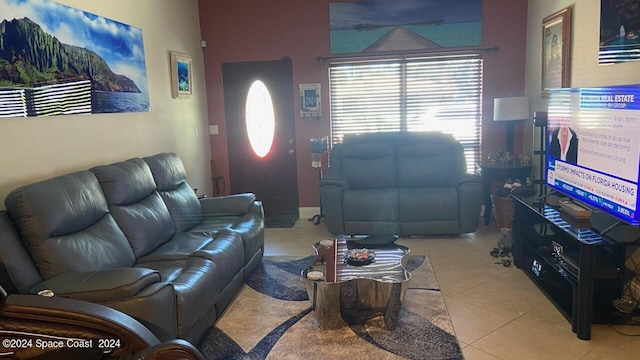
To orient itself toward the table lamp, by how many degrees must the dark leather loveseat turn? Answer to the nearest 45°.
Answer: approximately 90° to its left

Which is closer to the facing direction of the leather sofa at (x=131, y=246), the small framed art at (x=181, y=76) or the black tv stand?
the black tv stand

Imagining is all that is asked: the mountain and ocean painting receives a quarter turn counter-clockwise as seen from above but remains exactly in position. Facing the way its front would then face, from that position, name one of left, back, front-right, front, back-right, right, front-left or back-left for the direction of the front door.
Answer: front

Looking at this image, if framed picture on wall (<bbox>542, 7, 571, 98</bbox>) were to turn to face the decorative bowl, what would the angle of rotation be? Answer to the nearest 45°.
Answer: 0° — it already faces it

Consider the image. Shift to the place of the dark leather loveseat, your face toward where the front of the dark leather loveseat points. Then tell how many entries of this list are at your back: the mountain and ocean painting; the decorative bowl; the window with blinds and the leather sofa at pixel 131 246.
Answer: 1

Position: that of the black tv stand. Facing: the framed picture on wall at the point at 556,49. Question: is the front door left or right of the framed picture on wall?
left

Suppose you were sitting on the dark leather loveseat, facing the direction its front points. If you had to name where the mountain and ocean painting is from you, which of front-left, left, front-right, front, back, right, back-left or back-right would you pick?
front-right

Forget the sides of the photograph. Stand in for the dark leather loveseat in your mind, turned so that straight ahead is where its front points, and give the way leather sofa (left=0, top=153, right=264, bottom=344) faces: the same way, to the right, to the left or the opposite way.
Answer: to the left

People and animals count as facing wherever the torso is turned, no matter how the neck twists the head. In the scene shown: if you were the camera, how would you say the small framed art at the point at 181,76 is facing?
facing the viewer and to the right of the viewer

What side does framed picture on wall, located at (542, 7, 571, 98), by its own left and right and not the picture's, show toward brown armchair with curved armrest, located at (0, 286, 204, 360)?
front

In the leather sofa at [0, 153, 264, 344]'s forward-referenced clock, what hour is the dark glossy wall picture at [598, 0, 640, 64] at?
The dark glossy wall picture is roughly at 11 o'clock from the leather sofa.

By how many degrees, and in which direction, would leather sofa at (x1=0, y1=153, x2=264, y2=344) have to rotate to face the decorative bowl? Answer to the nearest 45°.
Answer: approximately 45° to its left

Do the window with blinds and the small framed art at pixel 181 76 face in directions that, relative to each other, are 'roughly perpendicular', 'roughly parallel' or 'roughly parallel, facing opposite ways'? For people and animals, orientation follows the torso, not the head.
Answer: roughly perpendicular

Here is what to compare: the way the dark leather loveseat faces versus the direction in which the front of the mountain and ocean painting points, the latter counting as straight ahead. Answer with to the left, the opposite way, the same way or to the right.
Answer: to the right

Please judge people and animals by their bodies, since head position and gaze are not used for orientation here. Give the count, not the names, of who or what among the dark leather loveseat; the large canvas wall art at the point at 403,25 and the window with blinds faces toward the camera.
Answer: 3
